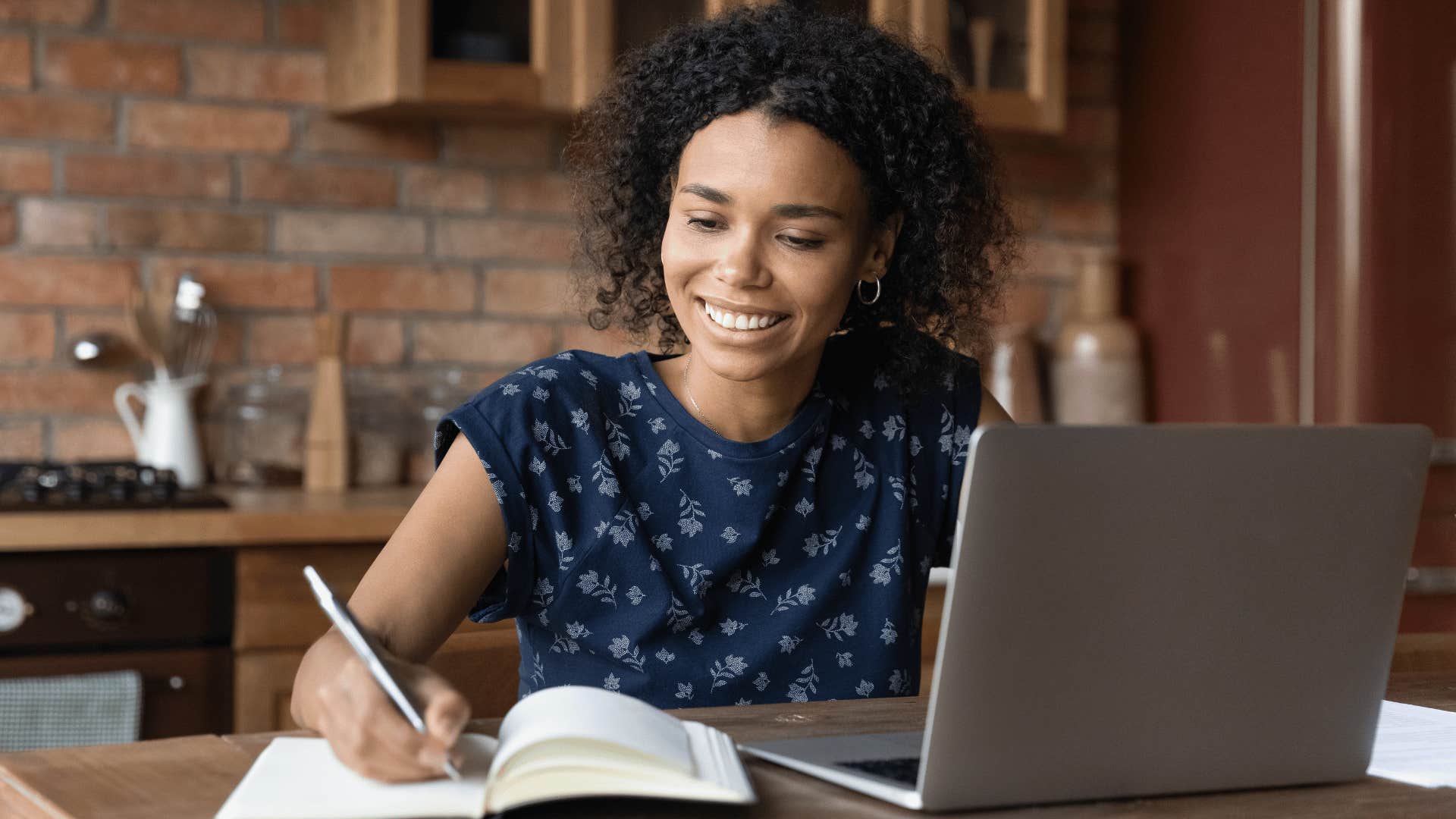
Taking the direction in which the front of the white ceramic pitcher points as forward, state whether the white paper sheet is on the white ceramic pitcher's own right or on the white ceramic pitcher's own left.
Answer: on the white ceramic pitcher's own right

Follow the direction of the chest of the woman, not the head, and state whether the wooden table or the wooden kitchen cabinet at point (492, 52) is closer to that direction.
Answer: the wooden table

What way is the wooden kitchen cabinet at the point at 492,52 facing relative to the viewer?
toward the camera

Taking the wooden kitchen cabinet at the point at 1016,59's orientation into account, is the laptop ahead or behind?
ahead

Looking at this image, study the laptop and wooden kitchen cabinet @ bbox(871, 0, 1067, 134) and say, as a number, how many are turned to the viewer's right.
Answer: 0

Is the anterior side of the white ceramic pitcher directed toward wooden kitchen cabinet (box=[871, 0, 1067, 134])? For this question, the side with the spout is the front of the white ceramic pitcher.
yes

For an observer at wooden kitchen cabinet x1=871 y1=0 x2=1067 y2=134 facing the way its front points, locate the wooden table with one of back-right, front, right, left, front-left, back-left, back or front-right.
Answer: front

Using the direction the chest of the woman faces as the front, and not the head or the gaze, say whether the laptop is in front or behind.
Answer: in front

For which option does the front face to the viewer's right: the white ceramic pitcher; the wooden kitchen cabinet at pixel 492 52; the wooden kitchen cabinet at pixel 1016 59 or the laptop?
the white ceramic pitcher

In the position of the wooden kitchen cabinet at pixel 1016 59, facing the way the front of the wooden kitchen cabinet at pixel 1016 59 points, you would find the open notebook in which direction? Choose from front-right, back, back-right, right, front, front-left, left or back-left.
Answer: front

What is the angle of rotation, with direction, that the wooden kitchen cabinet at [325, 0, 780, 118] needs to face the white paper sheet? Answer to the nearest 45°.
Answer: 0° — it already faces it

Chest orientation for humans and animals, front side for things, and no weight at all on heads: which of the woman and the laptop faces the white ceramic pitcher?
the laptop

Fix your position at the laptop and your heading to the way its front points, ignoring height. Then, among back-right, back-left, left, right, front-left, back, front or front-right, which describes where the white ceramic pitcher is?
front

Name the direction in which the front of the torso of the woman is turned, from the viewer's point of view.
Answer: toward the camera
